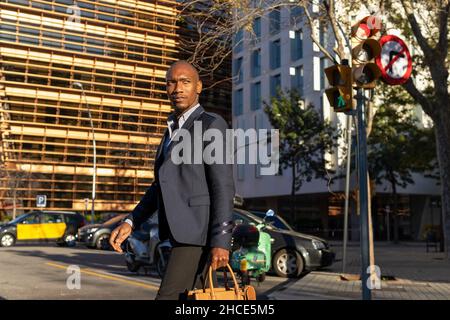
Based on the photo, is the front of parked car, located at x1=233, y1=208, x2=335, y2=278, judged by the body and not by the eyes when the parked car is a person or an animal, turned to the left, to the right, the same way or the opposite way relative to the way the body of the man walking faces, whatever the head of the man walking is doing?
to the left

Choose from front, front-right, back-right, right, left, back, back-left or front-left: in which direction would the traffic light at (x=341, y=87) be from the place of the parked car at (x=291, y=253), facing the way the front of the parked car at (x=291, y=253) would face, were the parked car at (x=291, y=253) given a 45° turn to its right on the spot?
front

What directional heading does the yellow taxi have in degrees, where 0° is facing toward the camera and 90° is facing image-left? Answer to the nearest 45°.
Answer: approximately 90°

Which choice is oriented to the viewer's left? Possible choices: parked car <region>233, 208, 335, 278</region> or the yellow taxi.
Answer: the yellow taxi

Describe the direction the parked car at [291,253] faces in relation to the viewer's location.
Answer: facing the viewer and to the right of the viewer

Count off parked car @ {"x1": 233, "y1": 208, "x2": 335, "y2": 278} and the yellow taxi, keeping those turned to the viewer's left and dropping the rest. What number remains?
1

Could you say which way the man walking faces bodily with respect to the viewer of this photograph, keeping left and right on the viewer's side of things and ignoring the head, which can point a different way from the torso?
facing the viewer and to the left of the viewer
